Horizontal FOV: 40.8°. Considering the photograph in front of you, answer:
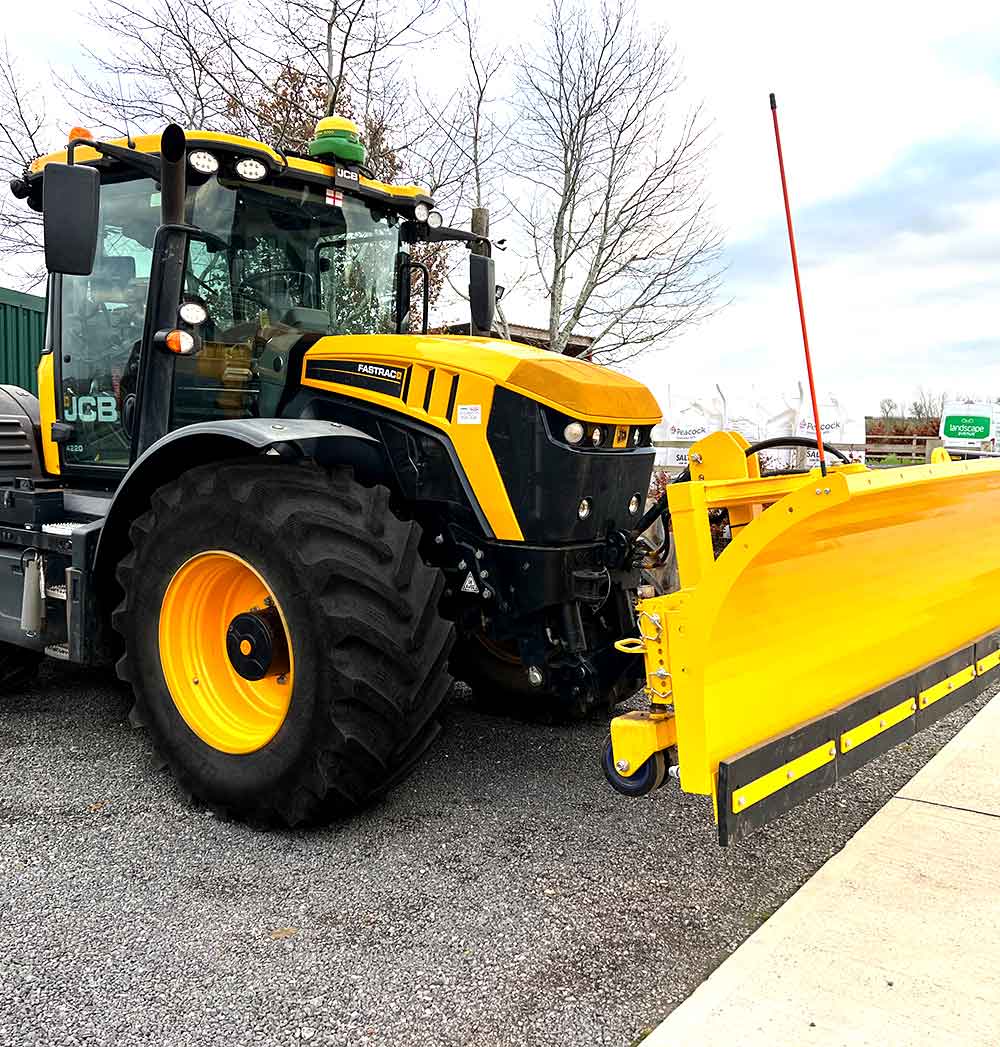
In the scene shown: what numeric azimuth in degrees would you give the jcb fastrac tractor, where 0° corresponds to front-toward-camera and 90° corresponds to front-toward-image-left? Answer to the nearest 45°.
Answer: approximately 315°

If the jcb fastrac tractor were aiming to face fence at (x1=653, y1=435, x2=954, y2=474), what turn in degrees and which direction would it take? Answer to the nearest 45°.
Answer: approximately 90° to its left

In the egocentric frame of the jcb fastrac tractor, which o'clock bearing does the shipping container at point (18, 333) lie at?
The shipping container is roughly at 7 o'clock from the jcb fastrac tractor.
